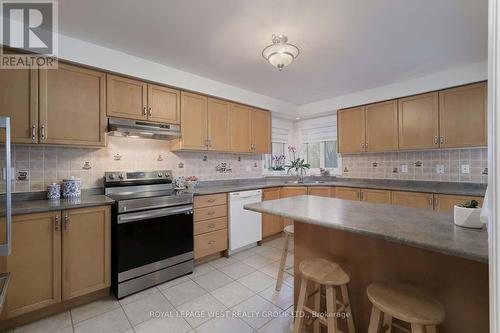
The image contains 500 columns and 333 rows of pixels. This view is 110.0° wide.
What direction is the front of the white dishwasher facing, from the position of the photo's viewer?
facing the viewer and to the right of the viewer

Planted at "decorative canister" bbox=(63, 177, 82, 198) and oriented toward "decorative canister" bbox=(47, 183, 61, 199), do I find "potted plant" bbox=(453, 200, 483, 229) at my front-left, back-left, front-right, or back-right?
back-left

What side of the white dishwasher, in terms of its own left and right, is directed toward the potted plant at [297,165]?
left

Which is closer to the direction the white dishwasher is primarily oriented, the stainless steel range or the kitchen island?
the kitchen island

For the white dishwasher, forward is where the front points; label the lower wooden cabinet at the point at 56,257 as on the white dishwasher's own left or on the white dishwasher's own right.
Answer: on the white dishwasher's own right

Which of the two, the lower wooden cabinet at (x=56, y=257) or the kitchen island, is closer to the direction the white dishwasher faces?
the kitchen island

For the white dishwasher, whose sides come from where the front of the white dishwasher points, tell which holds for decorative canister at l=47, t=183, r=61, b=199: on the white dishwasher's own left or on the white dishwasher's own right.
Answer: on the white dishwasher's own right

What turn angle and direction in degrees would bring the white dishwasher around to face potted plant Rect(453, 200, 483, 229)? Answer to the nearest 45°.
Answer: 0° — it already faces it

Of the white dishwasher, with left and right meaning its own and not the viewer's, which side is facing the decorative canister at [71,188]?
right

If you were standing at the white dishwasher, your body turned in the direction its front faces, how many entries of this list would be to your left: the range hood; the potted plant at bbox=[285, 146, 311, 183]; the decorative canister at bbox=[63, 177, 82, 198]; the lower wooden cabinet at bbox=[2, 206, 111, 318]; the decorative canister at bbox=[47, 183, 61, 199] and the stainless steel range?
1

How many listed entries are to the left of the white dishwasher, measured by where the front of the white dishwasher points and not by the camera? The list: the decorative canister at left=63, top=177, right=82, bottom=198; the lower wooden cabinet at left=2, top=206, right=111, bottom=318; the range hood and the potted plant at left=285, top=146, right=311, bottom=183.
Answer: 1

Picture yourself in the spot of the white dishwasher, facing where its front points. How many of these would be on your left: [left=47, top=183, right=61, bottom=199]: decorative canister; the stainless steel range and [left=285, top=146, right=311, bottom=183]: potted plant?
1

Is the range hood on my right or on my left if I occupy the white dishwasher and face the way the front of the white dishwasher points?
on my right

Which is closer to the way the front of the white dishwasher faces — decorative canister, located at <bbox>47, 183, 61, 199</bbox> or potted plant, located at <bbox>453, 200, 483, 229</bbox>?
the potted plant
